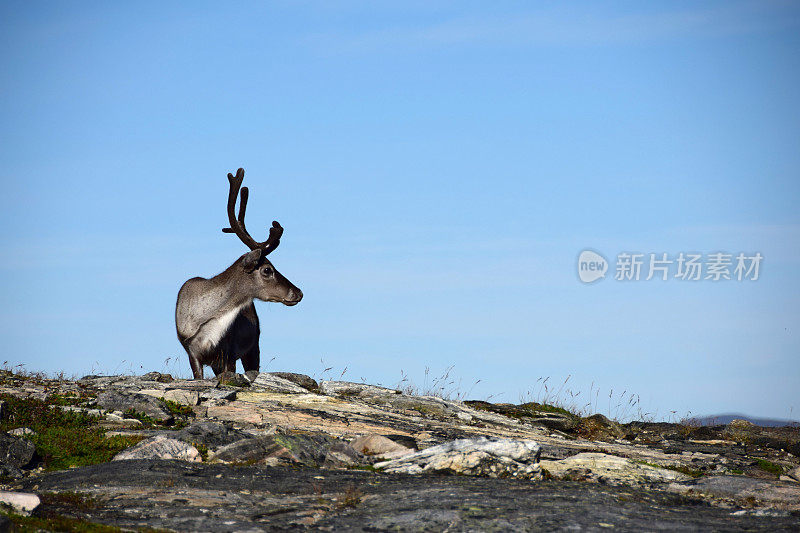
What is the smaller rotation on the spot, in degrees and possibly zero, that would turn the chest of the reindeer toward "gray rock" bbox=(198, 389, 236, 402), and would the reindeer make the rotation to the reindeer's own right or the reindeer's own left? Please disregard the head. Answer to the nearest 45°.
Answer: approximately 45° to the reindeer's own right

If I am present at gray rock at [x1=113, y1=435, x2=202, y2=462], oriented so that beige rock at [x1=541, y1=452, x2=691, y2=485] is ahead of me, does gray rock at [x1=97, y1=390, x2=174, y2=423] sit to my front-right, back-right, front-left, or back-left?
back-left

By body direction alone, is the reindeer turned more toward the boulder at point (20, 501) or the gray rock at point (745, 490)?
the gray rock

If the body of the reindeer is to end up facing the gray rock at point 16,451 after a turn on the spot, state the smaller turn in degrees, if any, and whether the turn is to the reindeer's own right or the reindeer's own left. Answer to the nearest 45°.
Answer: approximately 45° to the reindeer's own right

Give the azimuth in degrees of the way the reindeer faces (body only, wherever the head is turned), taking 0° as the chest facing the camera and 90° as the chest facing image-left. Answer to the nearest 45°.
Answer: approximately 315°

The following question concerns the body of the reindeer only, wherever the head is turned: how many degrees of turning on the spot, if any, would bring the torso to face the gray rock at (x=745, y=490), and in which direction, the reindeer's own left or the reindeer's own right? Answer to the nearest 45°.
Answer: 0° — it already faces it

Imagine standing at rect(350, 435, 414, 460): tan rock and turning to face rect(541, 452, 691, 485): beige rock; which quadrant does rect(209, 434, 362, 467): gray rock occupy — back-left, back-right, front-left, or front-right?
back-right

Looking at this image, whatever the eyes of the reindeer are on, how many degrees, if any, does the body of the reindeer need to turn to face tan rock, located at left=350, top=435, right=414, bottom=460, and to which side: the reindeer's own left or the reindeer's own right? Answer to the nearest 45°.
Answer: approximately 45° to the reindeer's own right
